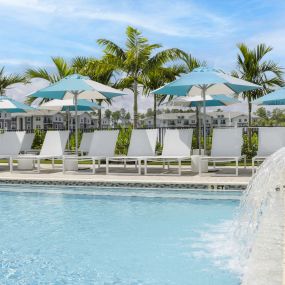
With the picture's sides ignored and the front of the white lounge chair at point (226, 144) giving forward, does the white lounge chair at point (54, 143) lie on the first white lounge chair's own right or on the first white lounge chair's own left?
on the first white lounge chair's own right

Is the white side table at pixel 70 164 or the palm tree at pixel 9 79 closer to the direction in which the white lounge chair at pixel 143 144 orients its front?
the white side table

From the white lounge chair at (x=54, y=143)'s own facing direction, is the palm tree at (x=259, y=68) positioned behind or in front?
behind

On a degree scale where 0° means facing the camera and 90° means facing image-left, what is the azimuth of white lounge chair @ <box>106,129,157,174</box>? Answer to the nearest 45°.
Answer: approximately 45°

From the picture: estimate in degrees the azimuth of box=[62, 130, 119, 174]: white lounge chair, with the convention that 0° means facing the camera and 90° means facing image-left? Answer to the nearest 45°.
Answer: approximately 45°

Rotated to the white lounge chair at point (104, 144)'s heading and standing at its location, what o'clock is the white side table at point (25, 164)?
The white side table is roughly at 2 o'clock from the white lounge chair.

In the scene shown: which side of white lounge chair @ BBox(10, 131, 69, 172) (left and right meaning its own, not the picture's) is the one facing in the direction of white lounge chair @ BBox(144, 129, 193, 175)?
left

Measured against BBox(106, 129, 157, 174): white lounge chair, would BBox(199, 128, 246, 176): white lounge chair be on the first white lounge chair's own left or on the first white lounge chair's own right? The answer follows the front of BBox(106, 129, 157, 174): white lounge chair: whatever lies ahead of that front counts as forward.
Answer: on the first white lounge chair's own left

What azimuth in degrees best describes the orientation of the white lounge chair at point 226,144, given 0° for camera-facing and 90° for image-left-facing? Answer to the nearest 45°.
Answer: approximately 0°

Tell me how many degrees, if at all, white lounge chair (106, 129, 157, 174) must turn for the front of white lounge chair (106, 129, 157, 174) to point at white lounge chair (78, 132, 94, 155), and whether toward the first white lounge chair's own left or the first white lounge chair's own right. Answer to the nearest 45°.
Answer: approximately 90° to the first white lounge chair's own right

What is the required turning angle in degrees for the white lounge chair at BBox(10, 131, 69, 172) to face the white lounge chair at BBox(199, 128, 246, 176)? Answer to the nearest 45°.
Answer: approximately 90° to its left

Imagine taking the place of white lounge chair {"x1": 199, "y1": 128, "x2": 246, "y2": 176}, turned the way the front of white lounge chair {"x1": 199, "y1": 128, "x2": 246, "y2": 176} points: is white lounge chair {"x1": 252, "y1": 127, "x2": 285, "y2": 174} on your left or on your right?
on your left

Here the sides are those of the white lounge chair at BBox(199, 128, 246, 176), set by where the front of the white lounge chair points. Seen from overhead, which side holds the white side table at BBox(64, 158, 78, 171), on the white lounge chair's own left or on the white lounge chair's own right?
on the white lounge chair's own right
